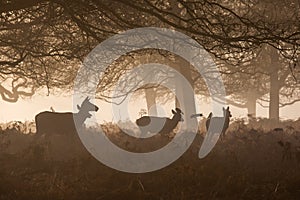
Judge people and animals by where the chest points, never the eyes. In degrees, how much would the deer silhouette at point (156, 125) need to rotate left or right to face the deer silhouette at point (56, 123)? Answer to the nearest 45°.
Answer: approximately 180°

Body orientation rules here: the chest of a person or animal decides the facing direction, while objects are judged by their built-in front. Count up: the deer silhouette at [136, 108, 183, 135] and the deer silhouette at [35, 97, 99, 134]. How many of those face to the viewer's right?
2

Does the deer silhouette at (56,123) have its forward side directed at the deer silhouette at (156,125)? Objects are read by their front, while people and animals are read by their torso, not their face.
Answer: yes

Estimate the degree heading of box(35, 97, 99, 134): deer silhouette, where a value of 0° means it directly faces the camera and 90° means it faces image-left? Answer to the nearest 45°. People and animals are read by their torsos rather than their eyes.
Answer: approximately 270°

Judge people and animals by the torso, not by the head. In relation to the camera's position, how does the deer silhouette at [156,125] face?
facing to the right of the viewer

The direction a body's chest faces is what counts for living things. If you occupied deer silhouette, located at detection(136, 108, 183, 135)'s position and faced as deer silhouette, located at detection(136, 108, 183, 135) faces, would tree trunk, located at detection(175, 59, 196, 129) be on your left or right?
on your left
